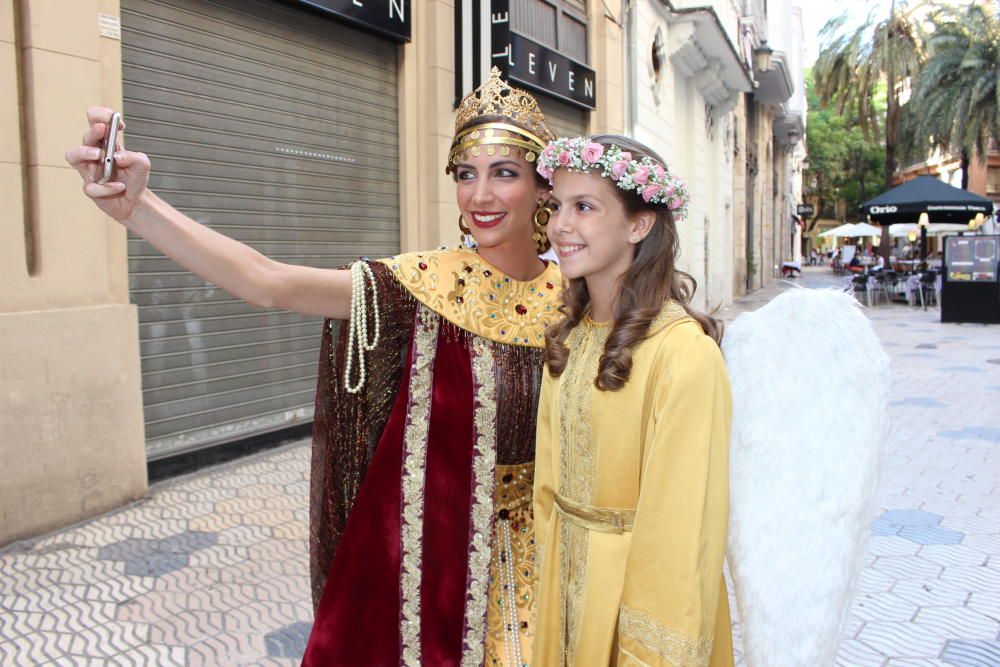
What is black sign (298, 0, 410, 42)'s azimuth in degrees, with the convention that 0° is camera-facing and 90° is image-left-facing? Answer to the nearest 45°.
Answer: approximately 315°

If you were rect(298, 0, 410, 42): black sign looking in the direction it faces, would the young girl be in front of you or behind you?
in front

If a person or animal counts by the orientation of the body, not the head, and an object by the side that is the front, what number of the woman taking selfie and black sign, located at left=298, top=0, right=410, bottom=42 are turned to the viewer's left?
0

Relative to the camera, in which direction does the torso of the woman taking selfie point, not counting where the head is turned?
toward the camera

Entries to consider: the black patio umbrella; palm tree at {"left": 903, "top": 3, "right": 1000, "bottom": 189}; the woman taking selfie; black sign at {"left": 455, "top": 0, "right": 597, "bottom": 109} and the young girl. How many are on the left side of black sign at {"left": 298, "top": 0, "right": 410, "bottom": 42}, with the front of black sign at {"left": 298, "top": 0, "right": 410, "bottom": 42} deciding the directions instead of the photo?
3

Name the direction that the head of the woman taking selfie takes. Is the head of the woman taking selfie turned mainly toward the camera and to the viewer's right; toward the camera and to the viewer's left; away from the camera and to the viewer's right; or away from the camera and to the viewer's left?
toward the camera and to the viewer's left

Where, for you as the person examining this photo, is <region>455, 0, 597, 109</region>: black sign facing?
facing the viewer and to the right of the viewer

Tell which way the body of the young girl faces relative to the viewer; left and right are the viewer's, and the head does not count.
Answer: facing the viewer and to the left of the viewer

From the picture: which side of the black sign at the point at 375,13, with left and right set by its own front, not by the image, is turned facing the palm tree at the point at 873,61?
left

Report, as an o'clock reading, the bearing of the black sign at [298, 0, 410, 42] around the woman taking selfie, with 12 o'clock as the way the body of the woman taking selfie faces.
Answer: The black sign is roughly at 6 o'clock from the woman taking selfie.
